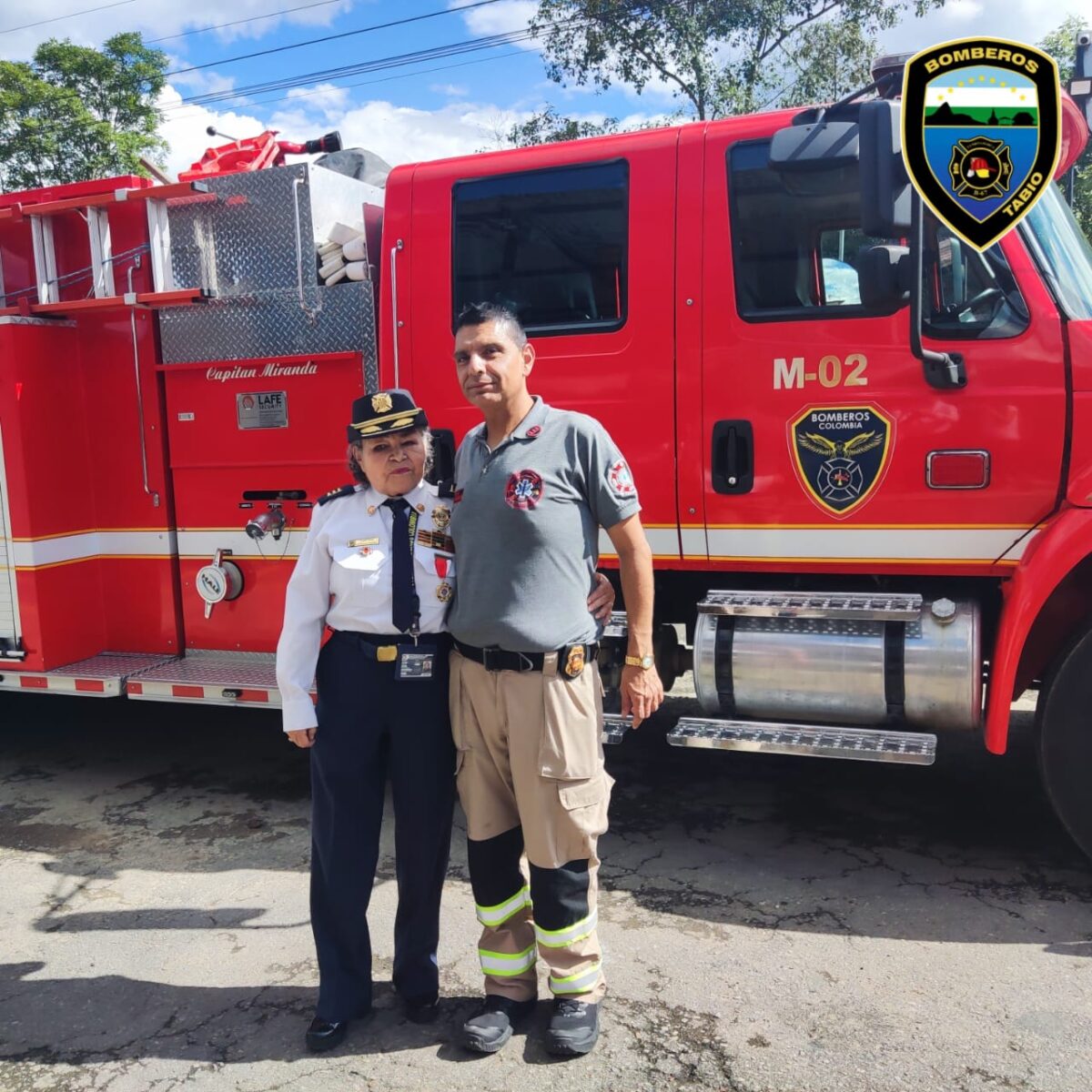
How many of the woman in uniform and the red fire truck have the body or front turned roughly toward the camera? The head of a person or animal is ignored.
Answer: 1

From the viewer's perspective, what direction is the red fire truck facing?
to the viewer's right

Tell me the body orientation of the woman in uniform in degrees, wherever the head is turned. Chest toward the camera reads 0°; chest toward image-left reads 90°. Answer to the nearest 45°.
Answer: approximately 0°

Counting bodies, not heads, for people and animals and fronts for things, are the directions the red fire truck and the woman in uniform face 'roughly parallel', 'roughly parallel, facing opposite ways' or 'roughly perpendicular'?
roughly perpendicular
